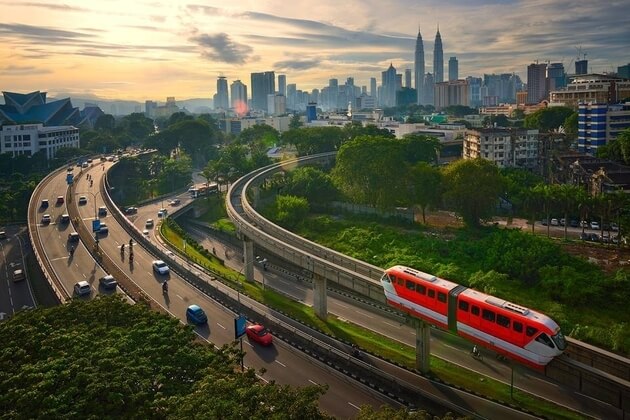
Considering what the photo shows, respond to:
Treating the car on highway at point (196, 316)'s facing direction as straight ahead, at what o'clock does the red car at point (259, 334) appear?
The red car is roughly at 12 o'clock from the car on highway.

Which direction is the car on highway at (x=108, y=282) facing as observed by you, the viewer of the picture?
facing away from the viewer and to the left of the viewer

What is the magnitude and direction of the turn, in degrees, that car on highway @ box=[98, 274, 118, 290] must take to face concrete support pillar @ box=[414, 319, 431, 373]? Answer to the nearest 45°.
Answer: approximately 180°

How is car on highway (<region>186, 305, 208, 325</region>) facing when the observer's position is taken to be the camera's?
facing the viewer and to the right of the viewer

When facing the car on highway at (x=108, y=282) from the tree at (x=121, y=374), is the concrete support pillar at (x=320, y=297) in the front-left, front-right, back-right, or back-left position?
front-right

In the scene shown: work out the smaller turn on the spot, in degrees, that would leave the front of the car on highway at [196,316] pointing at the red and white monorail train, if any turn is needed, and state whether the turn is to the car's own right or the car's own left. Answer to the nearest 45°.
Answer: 0° — it already faces it

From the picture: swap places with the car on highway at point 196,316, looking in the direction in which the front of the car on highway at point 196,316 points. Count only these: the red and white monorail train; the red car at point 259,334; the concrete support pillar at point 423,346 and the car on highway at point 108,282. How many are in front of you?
3
